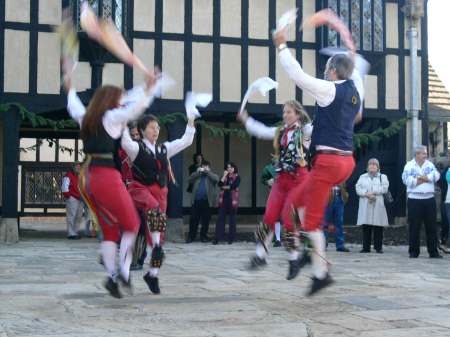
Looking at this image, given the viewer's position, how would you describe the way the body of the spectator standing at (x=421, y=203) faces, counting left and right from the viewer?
facing the viewer

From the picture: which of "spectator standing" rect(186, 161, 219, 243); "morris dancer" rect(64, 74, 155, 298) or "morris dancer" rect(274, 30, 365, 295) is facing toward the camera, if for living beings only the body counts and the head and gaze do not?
the spectator standing

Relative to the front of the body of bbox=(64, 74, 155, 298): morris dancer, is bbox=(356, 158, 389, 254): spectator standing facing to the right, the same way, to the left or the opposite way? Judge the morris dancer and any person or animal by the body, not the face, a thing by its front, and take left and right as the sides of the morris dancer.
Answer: the opposite way

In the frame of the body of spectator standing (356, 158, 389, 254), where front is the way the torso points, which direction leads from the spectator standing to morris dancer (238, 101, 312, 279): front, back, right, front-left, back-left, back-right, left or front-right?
front

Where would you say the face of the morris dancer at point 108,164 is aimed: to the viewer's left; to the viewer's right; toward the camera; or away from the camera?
away from the camera

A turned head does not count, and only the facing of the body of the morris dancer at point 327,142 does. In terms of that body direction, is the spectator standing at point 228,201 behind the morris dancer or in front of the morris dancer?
in front

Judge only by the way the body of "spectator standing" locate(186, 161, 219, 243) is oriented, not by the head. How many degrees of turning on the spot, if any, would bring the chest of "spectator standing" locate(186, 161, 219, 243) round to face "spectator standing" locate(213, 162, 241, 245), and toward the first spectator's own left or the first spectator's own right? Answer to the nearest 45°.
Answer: approximately 90° to the first spectator's own left

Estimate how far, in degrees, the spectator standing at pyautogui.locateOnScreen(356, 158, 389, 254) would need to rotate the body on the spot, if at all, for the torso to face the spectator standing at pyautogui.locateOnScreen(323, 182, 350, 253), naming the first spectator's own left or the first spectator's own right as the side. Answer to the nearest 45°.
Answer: approximately 135° to the first spectator's own right

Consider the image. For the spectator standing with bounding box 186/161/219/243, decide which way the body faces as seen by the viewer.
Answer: toward the camera

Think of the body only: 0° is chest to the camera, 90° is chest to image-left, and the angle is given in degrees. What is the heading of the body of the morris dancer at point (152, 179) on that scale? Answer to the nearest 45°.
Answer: approximately 315°

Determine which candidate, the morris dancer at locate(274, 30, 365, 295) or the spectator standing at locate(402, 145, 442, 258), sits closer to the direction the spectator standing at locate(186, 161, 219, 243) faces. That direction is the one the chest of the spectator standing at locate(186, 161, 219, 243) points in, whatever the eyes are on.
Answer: the morris dancer

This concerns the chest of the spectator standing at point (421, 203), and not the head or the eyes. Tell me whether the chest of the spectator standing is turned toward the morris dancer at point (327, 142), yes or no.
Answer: yes
